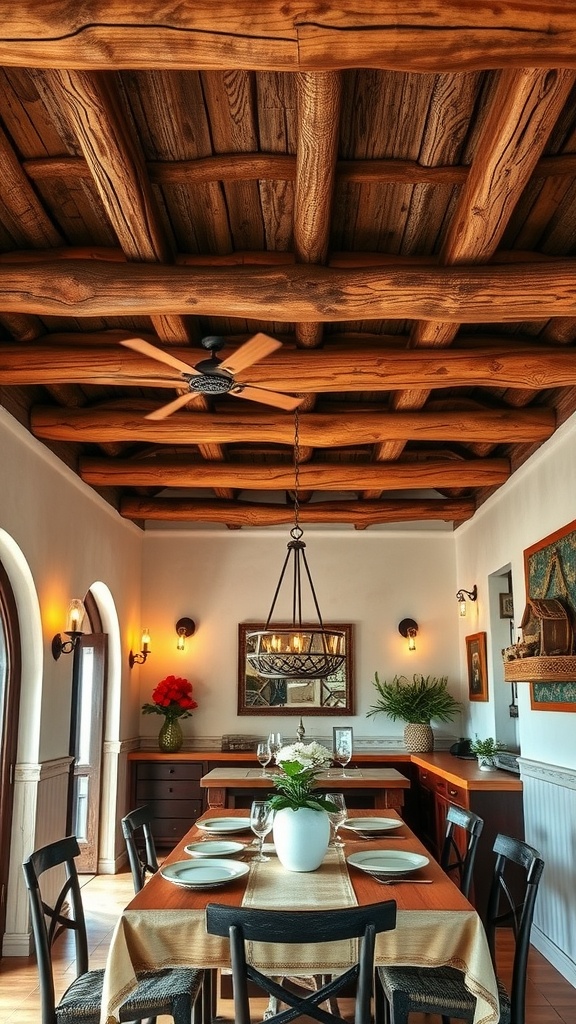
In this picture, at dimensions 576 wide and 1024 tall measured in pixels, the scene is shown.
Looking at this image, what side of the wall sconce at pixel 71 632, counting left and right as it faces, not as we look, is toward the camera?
right

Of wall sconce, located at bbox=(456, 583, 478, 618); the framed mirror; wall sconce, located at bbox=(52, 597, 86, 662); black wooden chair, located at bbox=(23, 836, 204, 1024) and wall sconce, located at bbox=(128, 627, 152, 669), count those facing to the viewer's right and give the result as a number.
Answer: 3

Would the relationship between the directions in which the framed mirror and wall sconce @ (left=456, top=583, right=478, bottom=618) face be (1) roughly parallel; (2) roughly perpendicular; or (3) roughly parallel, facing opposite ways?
roughly perpendicular

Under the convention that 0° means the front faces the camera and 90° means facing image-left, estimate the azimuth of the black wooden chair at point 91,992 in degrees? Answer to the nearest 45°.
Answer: approximately 270°

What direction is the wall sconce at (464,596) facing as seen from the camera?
to the viewer's left

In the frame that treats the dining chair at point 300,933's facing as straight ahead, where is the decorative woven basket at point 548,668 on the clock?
The decorative woven basket is roughly at 1 o'clock from the dining chair.

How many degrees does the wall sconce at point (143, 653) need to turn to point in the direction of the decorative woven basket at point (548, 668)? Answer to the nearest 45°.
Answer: approximately 45° to its right

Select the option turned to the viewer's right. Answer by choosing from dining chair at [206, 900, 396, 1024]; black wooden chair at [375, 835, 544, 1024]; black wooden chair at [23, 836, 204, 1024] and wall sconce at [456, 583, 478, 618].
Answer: black wooden chair at [23, 836, 204, 1024]

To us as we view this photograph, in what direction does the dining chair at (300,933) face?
facing away from the viewer

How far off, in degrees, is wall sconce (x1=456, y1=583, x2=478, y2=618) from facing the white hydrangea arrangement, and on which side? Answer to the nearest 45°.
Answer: approximately 90° to its left

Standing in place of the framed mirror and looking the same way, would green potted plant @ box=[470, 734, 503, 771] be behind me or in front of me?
in front

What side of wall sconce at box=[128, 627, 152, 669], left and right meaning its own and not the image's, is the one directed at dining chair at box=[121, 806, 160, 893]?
right

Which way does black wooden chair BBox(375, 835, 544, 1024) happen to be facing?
to the viewer's left

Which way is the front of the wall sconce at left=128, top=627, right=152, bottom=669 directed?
to the viewer's right

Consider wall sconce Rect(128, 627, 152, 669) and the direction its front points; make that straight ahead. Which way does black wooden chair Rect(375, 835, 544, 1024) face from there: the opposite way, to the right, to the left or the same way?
the opposite way

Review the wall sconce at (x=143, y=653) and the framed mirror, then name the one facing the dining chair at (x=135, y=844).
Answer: the framed mirror

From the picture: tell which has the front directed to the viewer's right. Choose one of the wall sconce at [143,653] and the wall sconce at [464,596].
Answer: the wall sconce at [143,653]
